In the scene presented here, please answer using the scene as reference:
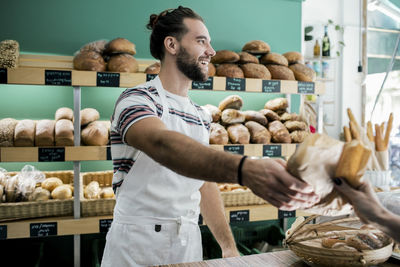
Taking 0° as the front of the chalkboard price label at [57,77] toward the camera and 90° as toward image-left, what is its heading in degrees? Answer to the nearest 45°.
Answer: approximately 0°

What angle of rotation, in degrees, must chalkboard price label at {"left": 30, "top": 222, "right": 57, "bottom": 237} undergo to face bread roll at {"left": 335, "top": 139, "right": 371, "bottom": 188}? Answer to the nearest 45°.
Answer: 0° — it already faces it

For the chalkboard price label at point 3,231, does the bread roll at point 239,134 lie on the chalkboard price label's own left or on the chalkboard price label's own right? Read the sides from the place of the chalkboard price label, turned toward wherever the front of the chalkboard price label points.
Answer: on the chalkboard price label's own left

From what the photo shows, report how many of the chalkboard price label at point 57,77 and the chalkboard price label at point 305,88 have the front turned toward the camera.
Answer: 2

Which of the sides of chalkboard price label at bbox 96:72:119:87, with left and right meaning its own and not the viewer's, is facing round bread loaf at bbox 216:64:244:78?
left

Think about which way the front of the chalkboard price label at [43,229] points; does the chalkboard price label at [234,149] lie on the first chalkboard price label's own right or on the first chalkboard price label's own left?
on the first chalkboard price label's own left
